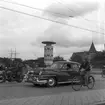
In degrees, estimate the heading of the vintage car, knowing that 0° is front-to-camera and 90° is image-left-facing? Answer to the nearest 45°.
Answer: approximately 45°

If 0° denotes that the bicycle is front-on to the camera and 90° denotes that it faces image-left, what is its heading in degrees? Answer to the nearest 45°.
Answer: approximately 45°

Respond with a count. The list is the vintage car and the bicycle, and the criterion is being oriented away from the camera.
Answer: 0
